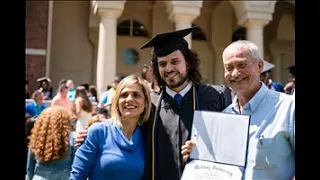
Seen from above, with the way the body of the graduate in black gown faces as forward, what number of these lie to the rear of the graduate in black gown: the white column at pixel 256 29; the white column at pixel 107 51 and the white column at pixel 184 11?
3

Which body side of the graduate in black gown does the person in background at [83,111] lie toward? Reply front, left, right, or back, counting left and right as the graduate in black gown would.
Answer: back

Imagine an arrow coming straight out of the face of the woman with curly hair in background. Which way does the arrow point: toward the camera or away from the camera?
away from the camera

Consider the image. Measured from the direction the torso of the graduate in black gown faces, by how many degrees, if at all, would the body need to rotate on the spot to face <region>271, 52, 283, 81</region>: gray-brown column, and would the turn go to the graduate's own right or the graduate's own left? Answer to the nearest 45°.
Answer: approximately 180°

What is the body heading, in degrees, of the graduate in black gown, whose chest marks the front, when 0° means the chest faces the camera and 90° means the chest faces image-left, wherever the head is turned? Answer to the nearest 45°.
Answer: approximately 0°

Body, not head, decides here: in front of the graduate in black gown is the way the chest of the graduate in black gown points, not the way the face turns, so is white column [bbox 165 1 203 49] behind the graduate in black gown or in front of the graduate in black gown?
behind

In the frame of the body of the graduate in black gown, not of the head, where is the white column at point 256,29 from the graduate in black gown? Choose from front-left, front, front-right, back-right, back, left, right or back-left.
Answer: back

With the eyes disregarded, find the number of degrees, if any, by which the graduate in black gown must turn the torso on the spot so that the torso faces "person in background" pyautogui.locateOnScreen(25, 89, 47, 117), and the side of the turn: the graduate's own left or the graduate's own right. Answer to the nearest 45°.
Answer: approximately 135° to the graduate's own right

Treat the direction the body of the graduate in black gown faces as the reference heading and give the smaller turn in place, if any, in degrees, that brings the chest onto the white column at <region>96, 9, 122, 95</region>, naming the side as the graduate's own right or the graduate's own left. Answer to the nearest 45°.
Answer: approximately 180°
